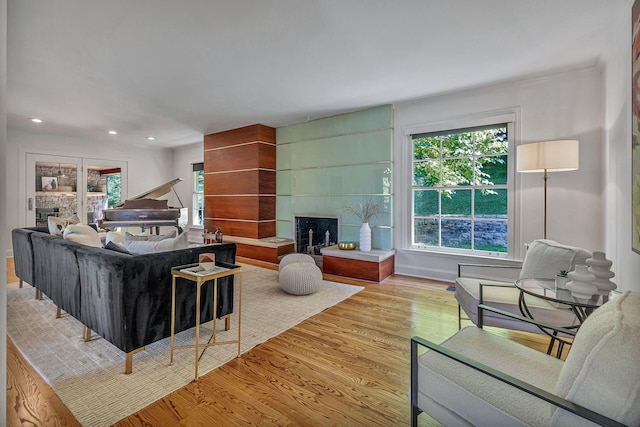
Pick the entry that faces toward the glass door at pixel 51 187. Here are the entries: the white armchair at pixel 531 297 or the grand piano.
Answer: the white armchair

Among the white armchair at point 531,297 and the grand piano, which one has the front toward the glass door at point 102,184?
the white armchair

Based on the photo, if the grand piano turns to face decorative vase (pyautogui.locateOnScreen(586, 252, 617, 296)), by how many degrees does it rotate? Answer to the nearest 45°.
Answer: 0° — it already faces it

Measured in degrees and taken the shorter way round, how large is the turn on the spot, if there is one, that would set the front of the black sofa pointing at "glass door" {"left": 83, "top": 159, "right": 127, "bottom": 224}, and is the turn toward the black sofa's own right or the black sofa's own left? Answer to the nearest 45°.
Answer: approximately 45° to the black sofa's own left

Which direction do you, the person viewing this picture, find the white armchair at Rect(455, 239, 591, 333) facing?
facing to the left of the viewer

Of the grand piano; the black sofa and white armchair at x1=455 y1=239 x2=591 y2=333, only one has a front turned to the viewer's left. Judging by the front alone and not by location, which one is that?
the white armchair

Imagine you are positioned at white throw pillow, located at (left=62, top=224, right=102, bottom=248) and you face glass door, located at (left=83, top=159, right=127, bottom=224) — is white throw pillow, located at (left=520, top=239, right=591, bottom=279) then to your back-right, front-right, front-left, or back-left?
back-right

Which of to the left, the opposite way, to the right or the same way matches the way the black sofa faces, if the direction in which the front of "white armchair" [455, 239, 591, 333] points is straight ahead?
to the right

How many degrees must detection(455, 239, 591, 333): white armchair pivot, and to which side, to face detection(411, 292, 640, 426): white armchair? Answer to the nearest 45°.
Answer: approximately 90° to its left
